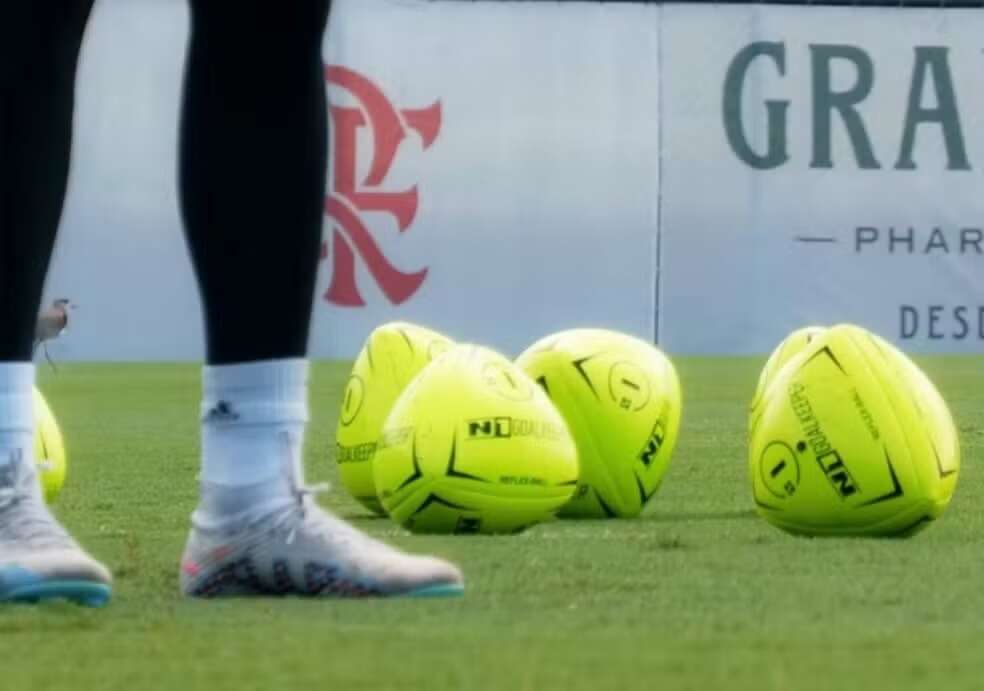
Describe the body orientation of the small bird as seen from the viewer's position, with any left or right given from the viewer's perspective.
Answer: facing to the right of the viewer
